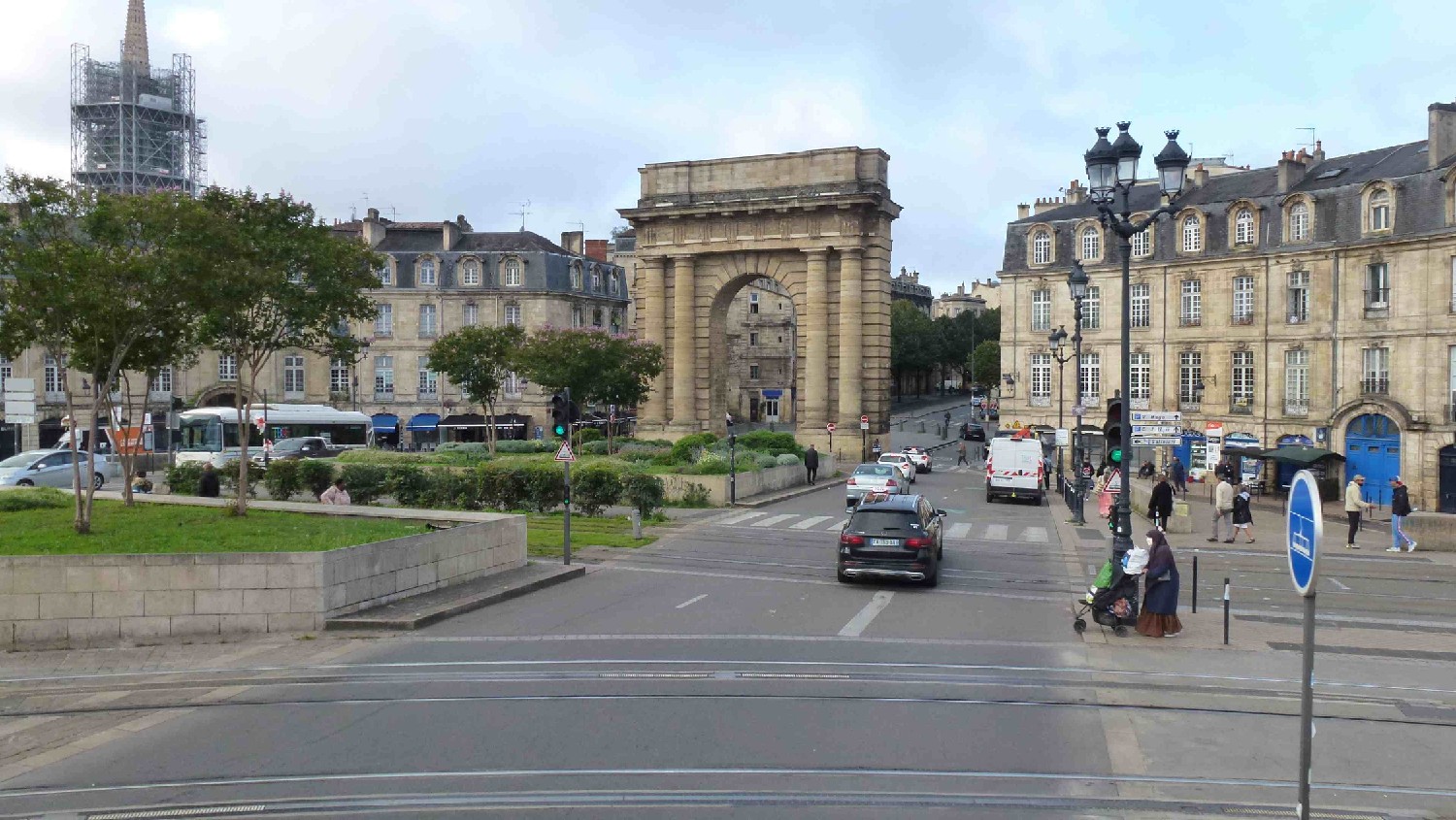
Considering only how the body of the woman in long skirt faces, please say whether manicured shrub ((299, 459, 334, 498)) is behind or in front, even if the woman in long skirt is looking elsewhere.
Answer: in front

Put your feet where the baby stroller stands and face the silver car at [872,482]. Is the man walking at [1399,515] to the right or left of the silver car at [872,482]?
right

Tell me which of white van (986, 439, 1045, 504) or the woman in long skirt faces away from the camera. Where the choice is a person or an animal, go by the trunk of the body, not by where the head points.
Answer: the white van

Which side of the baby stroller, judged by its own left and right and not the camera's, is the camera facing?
left

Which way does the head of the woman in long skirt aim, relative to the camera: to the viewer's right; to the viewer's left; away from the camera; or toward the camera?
to the viewer's left

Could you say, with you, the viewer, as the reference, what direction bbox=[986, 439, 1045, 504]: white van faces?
facing away from the viewer

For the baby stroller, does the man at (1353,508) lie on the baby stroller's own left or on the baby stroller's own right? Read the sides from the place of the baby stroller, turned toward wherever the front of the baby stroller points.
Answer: on the baby stroller's own right

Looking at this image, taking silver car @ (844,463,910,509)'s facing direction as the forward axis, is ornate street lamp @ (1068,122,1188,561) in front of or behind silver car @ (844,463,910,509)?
behind

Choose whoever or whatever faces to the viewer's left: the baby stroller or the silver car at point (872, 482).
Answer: the baby stroller

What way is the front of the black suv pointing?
away from the camera

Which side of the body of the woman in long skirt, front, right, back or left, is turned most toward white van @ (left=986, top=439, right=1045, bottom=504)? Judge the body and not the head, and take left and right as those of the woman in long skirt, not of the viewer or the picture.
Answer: right

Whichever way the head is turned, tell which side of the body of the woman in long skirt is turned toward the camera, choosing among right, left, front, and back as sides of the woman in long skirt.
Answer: left

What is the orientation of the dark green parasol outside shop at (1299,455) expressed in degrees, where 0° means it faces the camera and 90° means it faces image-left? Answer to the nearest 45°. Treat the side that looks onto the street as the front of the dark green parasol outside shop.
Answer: approximately 45°

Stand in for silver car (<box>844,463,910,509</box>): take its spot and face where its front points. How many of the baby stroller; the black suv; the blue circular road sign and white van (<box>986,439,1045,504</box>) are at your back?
3

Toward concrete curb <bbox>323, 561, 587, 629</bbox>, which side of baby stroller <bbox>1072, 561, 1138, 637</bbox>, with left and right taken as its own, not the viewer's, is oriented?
front

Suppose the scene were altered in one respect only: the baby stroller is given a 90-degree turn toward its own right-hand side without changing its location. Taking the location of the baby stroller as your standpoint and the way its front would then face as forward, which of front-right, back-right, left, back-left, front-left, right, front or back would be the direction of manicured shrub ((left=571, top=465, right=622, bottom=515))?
front-left

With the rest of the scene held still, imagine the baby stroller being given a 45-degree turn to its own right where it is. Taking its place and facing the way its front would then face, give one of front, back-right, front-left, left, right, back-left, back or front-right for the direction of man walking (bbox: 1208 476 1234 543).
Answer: front-right
